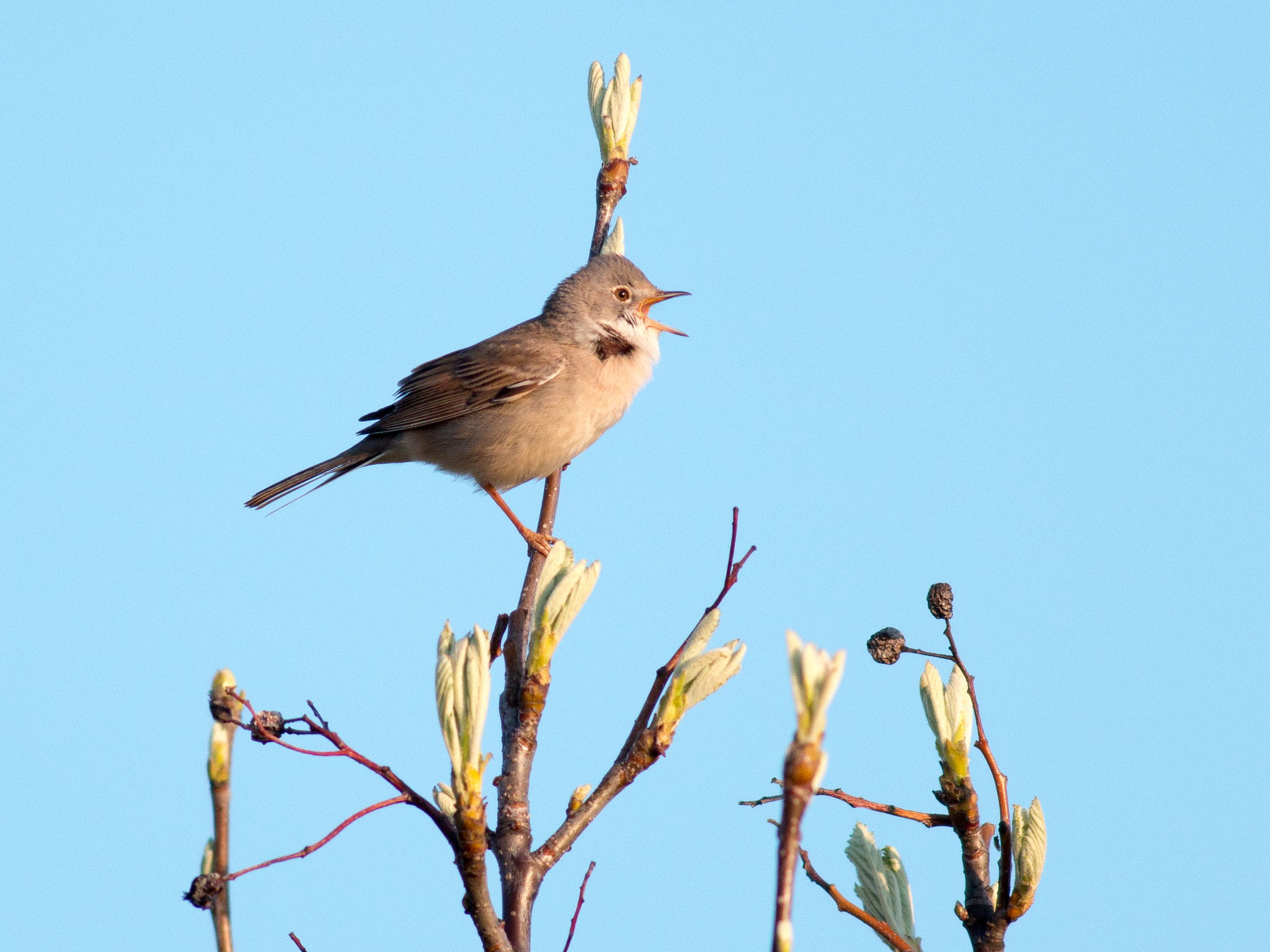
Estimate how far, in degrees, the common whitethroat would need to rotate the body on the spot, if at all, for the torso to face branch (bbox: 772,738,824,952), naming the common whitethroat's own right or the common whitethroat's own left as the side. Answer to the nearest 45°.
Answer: approximately 90° to the common whitethroat's own right

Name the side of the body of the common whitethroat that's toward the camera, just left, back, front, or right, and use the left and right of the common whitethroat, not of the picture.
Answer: right
